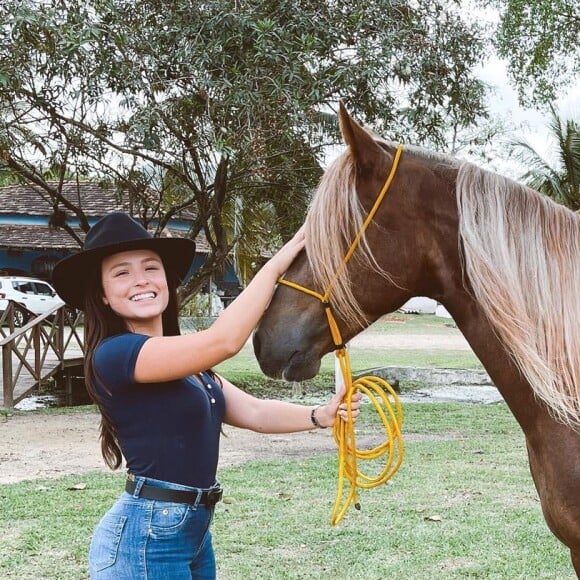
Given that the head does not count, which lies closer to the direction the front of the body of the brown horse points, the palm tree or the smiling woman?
the smiling woman

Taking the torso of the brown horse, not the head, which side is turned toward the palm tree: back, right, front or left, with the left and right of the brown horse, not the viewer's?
right

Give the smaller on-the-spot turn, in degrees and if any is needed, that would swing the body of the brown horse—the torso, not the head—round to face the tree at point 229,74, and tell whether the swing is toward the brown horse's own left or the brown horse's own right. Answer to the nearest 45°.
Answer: approximately 90° to the brown horse's own right

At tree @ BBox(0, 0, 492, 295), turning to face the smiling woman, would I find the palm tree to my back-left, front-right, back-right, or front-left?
back-left

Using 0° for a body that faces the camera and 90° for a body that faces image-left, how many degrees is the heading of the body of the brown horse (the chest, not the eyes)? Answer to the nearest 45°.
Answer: approximately 90°

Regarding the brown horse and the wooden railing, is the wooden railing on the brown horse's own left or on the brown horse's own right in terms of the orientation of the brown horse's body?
on the brown horse's own right

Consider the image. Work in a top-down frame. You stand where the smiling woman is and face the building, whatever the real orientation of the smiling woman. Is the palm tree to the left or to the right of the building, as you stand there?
right

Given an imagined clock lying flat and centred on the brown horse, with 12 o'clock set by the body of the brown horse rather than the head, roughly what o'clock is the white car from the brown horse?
The white car is roughly at 2 o'clock from the brown horse.

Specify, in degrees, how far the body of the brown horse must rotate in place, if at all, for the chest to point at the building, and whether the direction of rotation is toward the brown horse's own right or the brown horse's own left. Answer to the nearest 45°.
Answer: approximately 45° to the brown horse's own right
